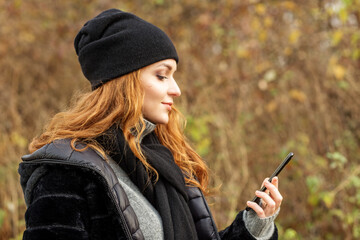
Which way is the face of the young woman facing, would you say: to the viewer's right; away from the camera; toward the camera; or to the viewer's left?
to the viewer's right

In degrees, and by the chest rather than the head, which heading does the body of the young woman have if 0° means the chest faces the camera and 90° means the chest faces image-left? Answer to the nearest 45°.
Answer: approximately 315°
